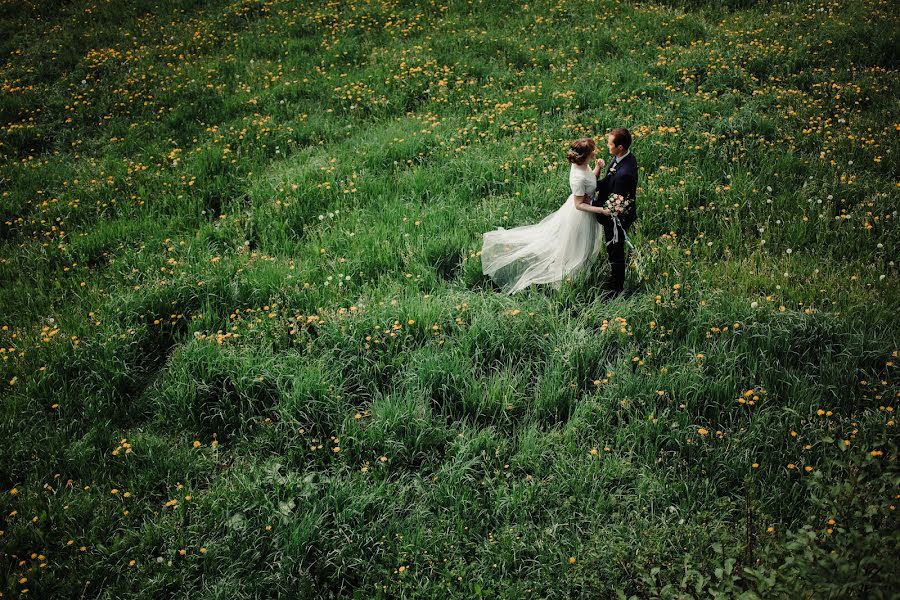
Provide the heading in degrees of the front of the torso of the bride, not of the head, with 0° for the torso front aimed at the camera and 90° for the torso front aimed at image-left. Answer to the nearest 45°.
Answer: approximately 270°

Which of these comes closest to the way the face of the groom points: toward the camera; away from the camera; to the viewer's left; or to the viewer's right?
to the viewer's left

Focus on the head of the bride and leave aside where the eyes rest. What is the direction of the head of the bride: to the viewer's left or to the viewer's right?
to the viewer's right
